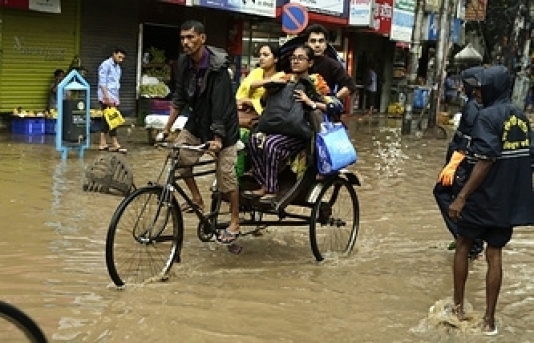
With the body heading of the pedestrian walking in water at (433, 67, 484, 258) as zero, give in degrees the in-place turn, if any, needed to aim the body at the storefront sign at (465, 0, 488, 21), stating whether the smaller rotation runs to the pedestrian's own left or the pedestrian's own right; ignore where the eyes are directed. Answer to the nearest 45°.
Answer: approximately 90° to the pedestrian's own right

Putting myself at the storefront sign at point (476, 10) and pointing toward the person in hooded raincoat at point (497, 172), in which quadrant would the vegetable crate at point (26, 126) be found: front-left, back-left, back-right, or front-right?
front-right

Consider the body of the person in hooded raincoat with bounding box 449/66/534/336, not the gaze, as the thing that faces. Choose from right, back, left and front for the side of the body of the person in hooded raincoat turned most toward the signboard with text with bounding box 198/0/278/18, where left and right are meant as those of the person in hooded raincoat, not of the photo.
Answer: front

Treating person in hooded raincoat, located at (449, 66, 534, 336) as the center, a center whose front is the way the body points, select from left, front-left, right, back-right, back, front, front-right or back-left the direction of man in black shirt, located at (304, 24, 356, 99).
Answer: front

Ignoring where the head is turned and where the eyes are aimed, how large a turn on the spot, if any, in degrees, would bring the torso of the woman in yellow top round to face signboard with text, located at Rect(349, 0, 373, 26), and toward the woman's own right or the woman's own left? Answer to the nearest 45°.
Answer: approximately 135° to the woman's own right

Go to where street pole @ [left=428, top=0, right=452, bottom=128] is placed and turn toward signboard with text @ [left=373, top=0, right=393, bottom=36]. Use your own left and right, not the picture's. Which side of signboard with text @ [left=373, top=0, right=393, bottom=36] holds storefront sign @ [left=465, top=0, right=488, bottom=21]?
right

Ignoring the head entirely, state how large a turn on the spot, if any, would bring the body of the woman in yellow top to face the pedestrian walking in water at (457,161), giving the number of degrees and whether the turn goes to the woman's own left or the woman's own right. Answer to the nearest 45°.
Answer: approximately 135° to the woman's own left

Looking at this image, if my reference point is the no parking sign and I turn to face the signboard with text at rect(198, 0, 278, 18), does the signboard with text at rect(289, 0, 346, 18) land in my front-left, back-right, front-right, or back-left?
front-right

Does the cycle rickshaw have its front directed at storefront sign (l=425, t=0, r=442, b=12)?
no

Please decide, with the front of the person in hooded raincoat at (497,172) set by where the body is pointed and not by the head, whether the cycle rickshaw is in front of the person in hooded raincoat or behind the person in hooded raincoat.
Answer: in front

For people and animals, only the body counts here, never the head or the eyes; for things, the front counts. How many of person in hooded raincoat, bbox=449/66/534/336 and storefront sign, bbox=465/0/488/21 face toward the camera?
1

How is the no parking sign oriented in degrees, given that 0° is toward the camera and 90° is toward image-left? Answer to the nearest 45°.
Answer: approximately 0°

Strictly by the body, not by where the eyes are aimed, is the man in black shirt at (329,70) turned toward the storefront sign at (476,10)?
no

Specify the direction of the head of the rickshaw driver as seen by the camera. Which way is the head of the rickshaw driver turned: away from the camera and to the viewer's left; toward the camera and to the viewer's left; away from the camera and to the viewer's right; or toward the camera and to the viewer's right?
toward the camera and to the viewer's left

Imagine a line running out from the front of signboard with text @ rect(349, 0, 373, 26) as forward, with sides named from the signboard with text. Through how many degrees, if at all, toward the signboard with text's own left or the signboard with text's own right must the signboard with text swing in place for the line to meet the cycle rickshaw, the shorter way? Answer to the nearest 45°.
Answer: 0° — it already faces it

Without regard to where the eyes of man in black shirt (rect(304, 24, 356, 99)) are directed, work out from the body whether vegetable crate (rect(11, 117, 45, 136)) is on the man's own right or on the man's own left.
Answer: on the man's own right
